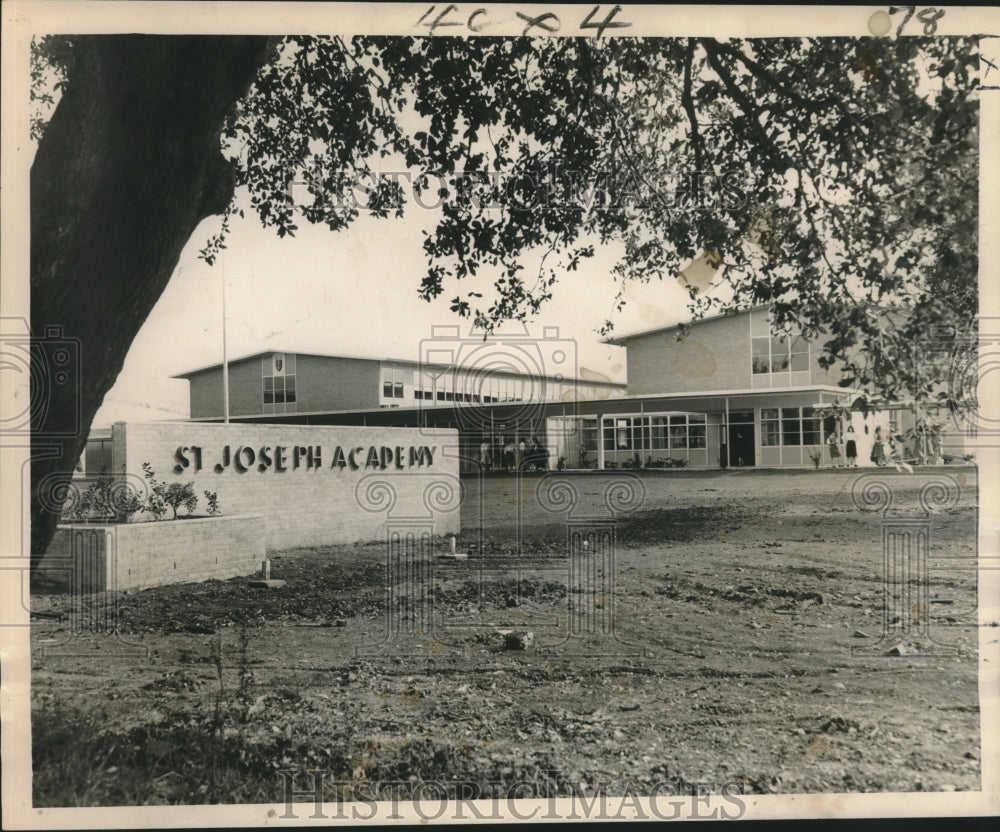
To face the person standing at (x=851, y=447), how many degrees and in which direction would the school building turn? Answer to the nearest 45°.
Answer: approximately 90° to its left

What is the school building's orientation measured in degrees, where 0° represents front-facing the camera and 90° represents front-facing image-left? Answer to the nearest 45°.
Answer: approximately 0°

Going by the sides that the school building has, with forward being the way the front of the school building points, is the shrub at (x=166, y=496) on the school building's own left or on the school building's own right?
on the school building's own right
